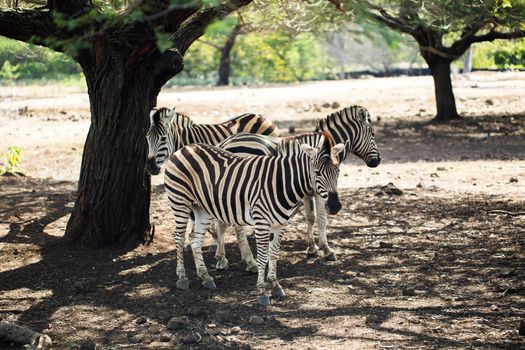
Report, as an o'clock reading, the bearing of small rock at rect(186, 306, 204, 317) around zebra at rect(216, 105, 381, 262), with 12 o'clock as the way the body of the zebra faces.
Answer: The small rock is roughly at 4 o'clock from the zebra.

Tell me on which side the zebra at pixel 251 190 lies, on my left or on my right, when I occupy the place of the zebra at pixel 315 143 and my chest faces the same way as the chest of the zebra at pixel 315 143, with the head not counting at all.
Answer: on my right

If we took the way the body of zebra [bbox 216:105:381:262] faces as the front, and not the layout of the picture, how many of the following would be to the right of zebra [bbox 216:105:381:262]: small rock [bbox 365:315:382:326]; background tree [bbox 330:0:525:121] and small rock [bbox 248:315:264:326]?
2

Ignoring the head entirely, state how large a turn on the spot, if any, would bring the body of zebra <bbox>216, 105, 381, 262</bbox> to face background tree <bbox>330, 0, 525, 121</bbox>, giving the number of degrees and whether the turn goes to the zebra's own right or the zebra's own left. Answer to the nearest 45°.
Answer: approximately 90° to the zebra's own left

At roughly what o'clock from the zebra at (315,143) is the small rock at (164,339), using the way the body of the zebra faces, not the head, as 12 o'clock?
The small rock is roughly at 4 o'clock from the zebra.

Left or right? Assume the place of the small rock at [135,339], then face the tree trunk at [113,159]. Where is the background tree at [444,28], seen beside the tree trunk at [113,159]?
right

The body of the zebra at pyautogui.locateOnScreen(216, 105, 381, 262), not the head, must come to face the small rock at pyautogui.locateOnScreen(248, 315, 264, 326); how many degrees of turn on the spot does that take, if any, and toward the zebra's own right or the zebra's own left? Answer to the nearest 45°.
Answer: approximately 90° to the zebra's own right

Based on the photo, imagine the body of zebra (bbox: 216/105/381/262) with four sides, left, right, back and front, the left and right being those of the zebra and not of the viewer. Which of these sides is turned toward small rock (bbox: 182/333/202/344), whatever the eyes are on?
right

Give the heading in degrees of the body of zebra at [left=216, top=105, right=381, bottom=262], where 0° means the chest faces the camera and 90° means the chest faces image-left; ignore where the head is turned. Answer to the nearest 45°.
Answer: approximately 270°

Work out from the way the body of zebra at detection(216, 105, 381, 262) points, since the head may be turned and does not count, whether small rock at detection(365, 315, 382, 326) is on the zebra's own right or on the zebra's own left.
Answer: on the zebra's own right

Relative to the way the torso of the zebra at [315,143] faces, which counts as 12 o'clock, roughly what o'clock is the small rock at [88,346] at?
The small rock is roughly at 4 o'clock from the zebra.

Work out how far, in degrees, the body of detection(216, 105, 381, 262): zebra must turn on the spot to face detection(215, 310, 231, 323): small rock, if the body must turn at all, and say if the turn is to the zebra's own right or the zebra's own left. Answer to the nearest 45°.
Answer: approximately 90° to the zebra's own right

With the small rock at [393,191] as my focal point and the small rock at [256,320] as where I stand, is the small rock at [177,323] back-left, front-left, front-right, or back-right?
back-left

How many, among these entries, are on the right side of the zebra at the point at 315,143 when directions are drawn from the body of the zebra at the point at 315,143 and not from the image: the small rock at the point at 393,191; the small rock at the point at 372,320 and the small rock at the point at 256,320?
2
